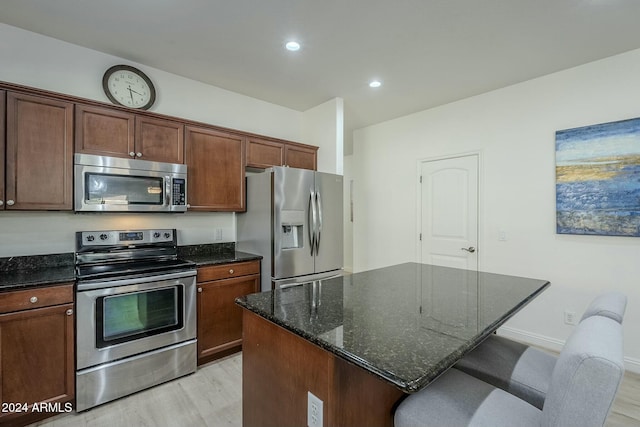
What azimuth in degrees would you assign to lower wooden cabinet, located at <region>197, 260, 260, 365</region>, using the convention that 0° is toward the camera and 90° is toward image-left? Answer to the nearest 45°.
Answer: approximately 315°

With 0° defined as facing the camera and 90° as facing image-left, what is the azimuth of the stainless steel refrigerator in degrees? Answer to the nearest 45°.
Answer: approximately 315°

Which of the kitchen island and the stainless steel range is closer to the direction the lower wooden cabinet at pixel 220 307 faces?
the kitchen island

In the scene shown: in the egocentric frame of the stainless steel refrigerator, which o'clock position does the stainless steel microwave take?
The stainless steel microwave is roughly at 4 o'clock from the stainless steel refrigerator.

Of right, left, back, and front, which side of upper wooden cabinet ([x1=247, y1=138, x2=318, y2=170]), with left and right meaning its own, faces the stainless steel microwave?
right

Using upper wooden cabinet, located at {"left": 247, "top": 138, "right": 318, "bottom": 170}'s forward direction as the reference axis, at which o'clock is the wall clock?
The wall clock is roughly at 4 o'clock from the upper wooden cabinet.

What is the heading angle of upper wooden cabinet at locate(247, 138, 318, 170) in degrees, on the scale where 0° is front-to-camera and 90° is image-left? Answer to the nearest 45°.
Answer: approximately 315°
